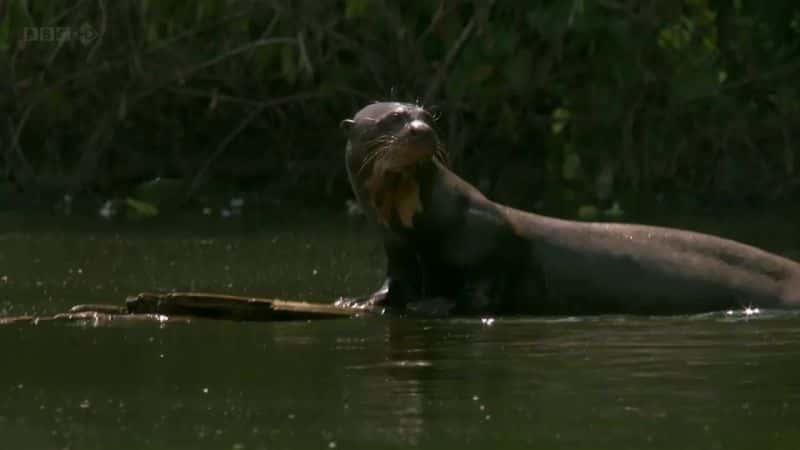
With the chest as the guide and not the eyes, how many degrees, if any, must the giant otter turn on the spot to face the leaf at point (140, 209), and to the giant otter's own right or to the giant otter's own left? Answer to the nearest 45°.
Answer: approximately 45° to the giant otter's own right

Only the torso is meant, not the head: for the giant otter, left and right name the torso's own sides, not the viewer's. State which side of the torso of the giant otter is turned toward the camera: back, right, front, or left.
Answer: left

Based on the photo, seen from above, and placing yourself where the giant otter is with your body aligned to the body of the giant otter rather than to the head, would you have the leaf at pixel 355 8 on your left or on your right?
on your right

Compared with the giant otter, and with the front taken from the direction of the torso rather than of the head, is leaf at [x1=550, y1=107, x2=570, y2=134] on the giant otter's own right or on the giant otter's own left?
on the giant otter's own right
